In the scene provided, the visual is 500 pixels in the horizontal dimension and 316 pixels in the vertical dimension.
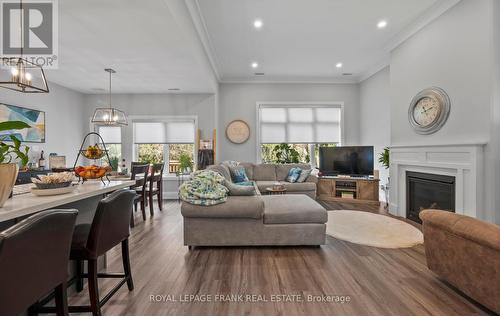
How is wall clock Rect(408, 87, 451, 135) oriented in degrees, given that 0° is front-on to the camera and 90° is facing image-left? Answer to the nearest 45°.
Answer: approximately 45°

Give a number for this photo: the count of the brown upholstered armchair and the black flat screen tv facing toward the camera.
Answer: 1

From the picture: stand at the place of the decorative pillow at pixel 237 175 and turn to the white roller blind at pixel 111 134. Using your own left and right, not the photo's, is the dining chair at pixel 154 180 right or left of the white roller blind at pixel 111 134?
left

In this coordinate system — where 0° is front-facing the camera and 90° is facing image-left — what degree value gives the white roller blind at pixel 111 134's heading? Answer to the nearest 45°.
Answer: approximately 0°

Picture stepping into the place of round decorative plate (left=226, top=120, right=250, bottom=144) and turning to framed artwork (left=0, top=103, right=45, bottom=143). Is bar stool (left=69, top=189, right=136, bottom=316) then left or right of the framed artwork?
left

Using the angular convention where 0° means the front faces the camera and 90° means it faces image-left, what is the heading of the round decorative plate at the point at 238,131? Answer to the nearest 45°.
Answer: approximately 0°

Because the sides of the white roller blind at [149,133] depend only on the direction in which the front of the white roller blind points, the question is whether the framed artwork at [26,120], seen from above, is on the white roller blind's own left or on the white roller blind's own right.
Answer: on the white roller blind's own right
